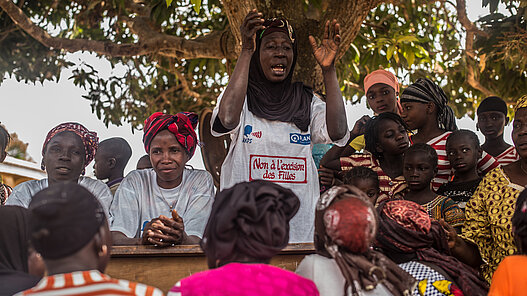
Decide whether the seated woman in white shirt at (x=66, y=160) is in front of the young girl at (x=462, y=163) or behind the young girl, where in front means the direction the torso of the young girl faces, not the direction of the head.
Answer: in front

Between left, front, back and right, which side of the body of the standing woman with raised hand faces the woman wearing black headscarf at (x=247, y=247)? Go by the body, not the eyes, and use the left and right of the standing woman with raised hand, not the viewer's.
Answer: front

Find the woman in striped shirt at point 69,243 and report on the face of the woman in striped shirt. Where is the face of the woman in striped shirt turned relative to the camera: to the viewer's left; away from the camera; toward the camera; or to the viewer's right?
away from the camera

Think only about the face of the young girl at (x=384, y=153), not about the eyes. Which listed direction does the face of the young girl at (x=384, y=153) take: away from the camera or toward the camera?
toward the camera

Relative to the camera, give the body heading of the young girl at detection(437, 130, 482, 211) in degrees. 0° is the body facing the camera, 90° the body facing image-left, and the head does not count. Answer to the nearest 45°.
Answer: approximately 45°

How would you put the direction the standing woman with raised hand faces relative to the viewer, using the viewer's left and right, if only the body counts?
facing the viewer

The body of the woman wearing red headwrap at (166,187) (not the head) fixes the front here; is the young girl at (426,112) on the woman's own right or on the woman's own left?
on the woman's own left

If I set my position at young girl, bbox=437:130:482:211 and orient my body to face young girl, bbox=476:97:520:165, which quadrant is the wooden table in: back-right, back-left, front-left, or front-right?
back-left

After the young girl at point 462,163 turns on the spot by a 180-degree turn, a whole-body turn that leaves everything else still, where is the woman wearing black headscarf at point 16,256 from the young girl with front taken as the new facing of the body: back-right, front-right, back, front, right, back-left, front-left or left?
back

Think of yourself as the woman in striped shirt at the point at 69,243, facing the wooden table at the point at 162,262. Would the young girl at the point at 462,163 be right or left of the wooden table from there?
right

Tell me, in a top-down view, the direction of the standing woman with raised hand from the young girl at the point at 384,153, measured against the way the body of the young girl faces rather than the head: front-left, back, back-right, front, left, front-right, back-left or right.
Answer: right
